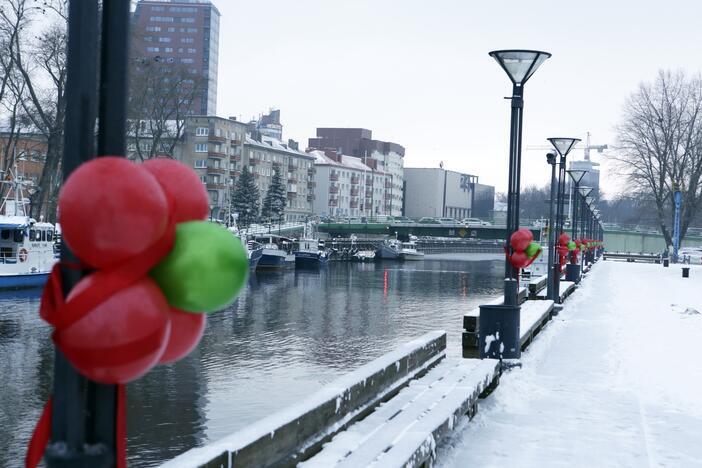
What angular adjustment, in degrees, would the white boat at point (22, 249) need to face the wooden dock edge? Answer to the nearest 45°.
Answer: approximately 90° to its right

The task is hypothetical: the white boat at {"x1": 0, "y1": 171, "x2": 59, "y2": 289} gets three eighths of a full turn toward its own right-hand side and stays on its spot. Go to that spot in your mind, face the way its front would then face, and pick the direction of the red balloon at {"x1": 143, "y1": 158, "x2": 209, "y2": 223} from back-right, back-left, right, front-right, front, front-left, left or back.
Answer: front-left

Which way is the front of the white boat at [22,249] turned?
to the viewer's right

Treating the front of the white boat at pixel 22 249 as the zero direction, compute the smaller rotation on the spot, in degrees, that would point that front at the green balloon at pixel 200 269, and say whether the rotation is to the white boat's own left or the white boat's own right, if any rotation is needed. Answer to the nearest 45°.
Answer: approximately 90° to the white boat's own right

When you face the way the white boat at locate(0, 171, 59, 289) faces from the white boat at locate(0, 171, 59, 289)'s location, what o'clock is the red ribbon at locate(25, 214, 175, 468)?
The red ribbon is roughly at 3 o'clock from the white boat.

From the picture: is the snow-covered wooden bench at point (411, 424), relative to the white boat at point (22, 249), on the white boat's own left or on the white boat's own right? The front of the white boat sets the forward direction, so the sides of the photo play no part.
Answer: on the white boat's own right
